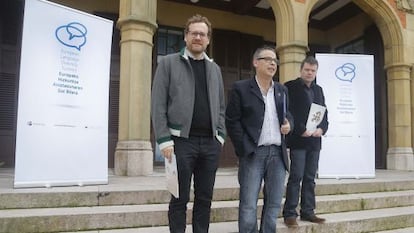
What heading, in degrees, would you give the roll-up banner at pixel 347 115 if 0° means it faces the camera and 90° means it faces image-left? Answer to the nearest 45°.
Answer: approximately 0°

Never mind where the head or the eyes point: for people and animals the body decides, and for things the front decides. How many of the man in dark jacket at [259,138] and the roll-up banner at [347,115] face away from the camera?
0

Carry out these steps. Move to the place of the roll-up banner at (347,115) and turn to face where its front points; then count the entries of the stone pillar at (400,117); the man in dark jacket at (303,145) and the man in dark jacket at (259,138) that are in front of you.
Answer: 2

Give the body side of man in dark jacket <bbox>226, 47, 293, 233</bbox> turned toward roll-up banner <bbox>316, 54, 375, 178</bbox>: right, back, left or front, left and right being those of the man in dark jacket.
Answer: left

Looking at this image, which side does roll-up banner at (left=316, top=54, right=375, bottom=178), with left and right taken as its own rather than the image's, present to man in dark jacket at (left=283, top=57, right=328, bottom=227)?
front

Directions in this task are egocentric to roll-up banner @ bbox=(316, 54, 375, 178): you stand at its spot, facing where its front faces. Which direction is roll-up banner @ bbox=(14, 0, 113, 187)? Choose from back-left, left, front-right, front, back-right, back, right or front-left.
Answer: front-right

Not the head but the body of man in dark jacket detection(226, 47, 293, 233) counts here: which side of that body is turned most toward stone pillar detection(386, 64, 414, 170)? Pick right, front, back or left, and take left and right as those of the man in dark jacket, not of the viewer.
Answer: left

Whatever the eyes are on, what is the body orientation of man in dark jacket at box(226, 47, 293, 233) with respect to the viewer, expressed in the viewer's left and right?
facing the viewer and to the right of the viewer

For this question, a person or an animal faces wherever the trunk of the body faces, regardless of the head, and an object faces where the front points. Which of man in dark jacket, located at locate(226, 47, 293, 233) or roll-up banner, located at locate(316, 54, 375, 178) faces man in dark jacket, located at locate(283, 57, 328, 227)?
the roll-up banner

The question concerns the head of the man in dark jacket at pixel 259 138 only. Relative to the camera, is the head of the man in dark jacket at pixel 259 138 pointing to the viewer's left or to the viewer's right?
to the viewer's right

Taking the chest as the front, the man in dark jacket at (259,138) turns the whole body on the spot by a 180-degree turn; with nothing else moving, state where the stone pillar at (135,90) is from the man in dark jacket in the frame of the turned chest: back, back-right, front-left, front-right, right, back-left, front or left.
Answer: front
